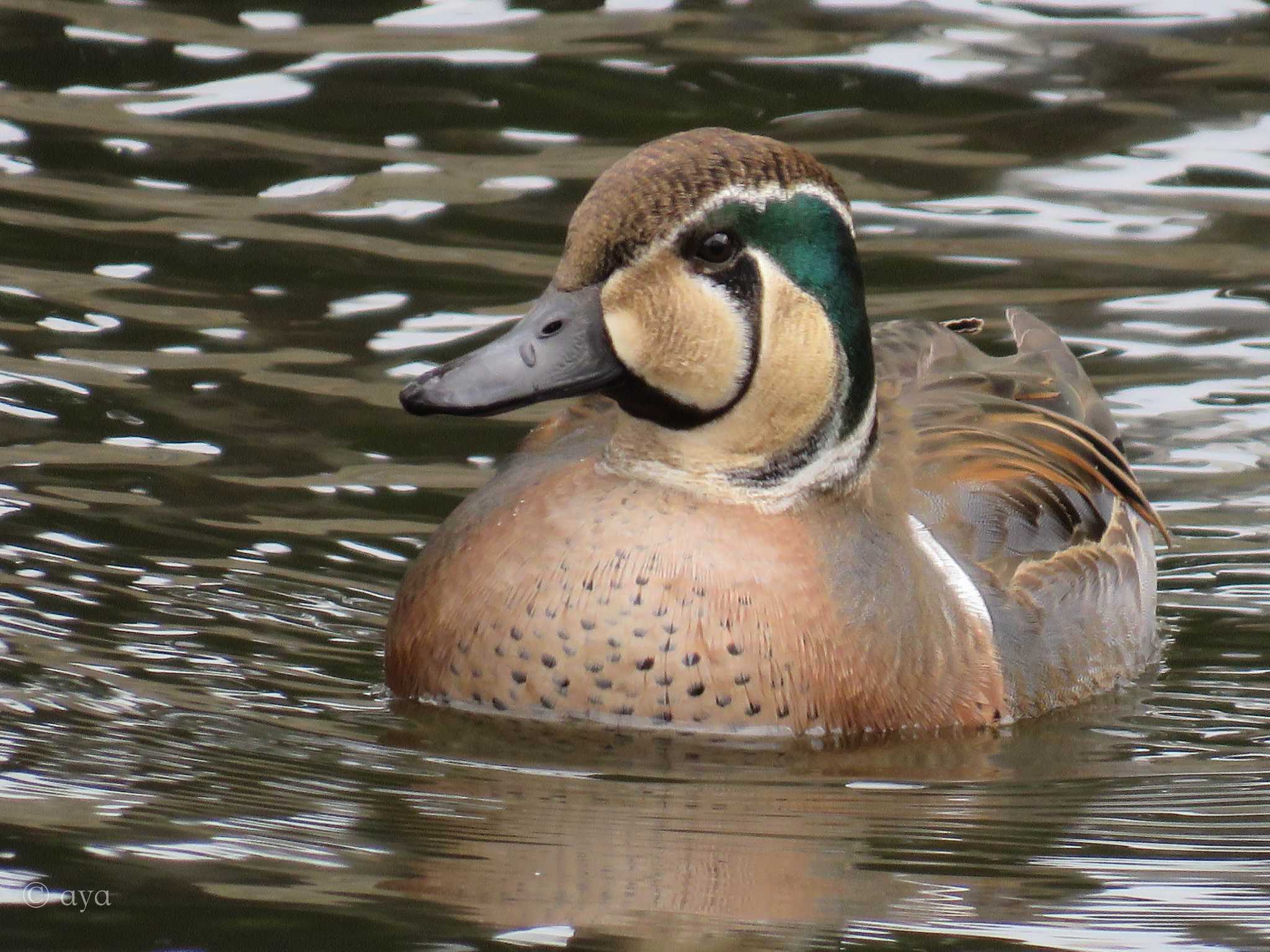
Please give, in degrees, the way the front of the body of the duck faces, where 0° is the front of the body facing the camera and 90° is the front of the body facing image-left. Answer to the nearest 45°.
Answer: approximately 45°
